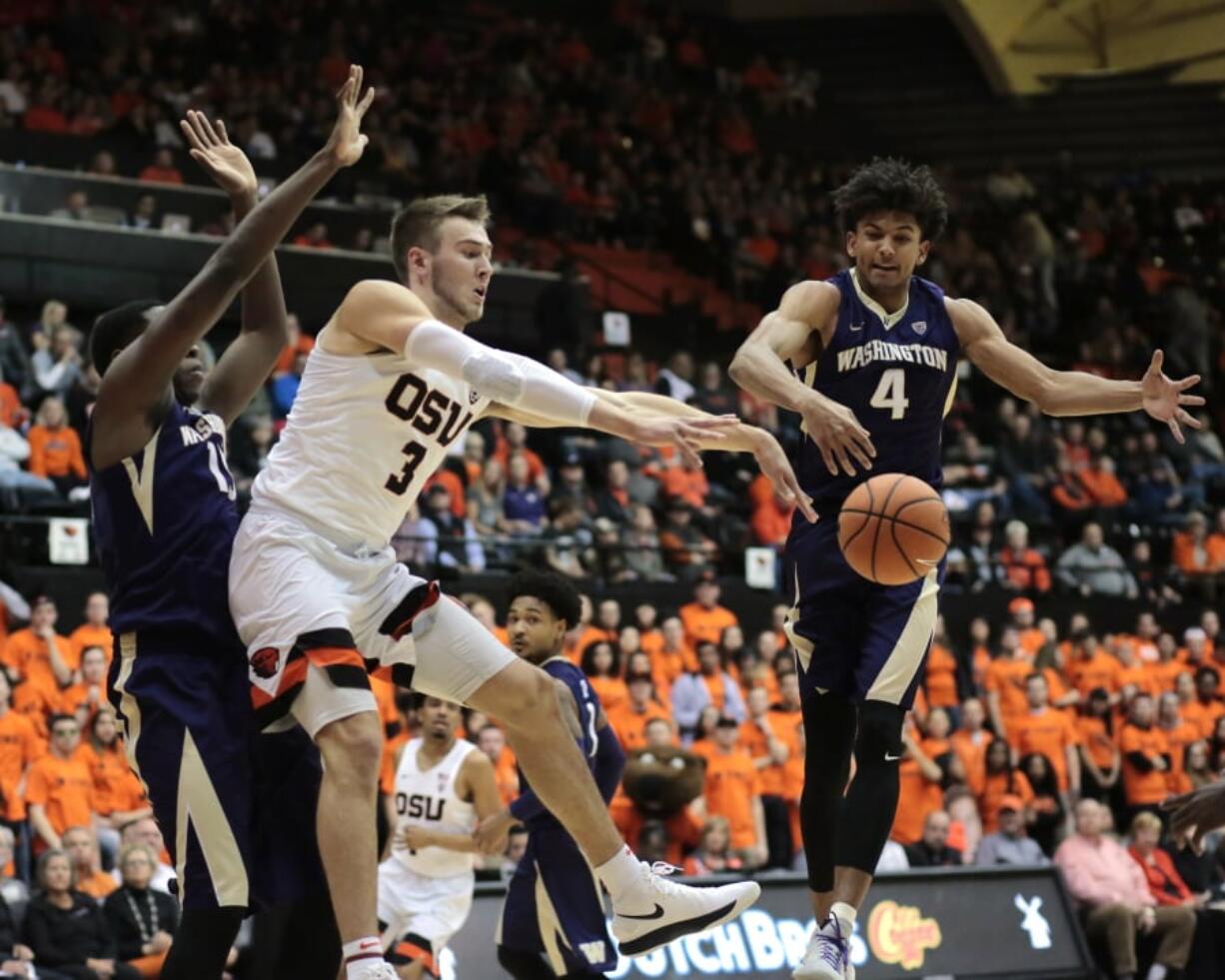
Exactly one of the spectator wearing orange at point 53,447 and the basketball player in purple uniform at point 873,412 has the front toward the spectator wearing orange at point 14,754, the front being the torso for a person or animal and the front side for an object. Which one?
the spectator wearing orange at point 53,447

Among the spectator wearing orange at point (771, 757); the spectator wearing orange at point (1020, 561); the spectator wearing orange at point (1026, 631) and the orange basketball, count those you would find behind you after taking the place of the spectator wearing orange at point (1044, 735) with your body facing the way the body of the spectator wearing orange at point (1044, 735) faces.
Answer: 2

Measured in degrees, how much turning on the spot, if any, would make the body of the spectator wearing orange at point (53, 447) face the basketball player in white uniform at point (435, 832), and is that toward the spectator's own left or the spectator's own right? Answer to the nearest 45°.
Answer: approximately 45° to the spectator's own left

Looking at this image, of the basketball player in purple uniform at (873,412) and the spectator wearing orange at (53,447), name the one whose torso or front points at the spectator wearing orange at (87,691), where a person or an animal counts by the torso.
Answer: the spectator wearing orange at (53,447)

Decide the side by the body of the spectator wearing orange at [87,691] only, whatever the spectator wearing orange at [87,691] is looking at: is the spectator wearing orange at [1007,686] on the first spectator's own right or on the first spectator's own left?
on the first spectator's own left

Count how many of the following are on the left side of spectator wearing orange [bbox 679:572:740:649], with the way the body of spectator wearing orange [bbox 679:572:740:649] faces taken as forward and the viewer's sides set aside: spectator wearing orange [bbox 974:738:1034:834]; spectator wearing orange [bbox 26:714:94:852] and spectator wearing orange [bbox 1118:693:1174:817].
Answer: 2

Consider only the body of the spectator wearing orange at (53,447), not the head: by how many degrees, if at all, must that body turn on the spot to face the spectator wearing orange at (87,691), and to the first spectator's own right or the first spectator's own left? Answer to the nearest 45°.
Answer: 0° — they already face them

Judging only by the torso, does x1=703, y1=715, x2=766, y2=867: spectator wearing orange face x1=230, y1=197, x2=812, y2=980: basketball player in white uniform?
yes

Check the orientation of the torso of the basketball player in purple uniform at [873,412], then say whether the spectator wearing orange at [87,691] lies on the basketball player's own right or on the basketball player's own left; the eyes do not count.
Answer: on the basketball player's own right

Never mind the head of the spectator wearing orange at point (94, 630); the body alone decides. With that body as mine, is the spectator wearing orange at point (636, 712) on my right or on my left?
on my left
